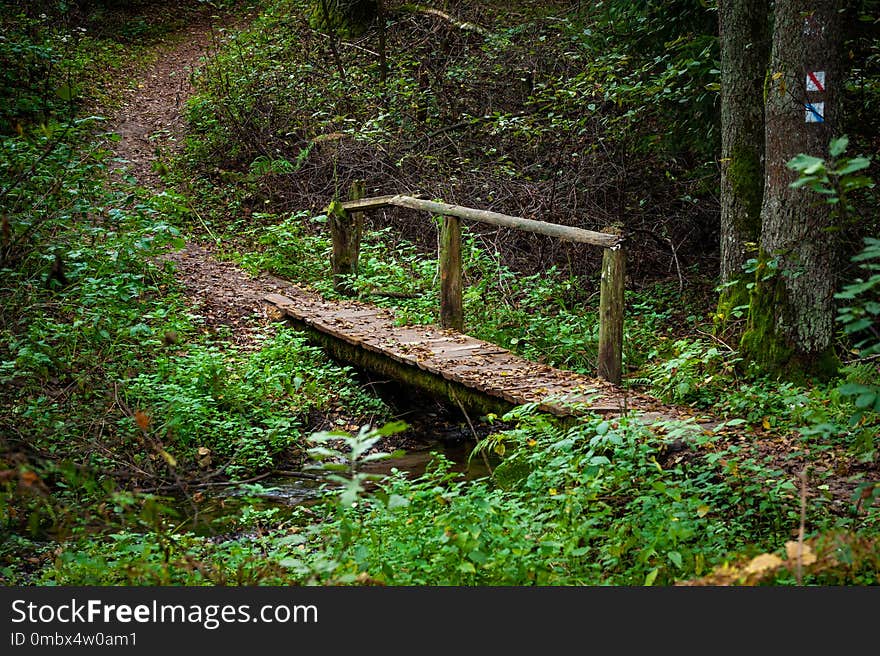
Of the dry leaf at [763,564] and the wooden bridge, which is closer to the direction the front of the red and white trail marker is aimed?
the dry leaf

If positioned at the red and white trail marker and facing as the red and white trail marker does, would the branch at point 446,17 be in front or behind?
behind

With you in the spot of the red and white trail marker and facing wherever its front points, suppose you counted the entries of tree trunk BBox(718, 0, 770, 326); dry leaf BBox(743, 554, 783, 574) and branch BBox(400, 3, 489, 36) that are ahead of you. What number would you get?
1

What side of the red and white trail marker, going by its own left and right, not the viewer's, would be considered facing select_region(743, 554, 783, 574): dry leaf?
front

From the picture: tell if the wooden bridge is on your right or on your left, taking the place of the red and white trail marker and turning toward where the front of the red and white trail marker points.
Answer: on your right

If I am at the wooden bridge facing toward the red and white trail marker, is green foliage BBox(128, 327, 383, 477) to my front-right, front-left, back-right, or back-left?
back-right

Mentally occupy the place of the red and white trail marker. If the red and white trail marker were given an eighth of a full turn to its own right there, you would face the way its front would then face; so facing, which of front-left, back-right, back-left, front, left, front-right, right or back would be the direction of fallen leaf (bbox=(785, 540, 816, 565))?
front-left

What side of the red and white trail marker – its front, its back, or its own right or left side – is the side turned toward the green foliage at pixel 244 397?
right

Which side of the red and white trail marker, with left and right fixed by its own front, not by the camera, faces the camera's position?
front
